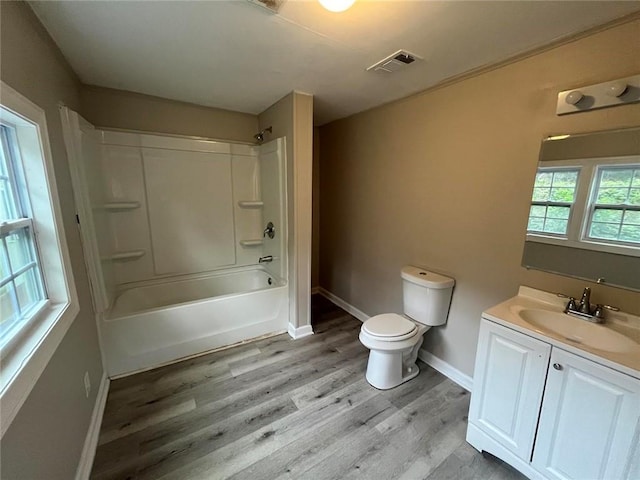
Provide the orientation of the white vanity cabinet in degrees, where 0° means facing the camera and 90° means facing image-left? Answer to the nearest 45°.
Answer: approximately 45°

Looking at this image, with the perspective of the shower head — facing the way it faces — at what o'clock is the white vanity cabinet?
The white vanity cabinet is roughly at 8 o'clock from the shower head.

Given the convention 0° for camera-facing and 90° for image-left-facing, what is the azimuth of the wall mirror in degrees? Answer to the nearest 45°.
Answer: approximately 45°

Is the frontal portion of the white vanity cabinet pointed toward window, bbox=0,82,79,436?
yes

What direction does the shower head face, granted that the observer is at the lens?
facing to the left of the viewer

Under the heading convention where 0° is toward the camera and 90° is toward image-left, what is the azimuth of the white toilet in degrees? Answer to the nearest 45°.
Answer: approximately 45°

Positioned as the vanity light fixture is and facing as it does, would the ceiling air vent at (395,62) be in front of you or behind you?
in front

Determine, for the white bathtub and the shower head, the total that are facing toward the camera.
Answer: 1

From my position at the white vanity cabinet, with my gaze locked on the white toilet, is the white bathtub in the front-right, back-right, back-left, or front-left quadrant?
front-left

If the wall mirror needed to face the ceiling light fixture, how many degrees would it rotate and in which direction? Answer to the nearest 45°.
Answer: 0° — it already faces it

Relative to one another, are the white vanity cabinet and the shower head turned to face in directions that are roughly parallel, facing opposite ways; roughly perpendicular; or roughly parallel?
roughly parallel

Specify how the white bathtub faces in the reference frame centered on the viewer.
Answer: facing the viewer
